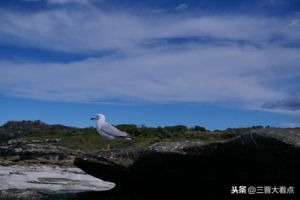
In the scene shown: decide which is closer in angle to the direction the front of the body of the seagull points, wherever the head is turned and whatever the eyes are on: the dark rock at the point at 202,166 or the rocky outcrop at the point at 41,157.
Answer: the rocky outcrop

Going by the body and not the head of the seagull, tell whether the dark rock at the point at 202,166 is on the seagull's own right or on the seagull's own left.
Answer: on the seagull's own left

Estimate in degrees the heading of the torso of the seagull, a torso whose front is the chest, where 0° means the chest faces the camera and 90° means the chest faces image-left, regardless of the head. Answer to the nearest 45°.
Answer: approximately 90°

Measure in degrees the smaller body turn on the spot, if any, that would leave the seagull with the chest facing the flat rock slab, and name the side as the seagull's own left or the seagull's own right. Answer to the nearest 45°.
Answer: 0° — it already faces it

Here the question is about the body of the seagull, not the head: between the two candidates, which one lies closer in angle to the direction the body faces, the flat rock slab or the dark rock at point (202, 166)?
the flat rock slab
